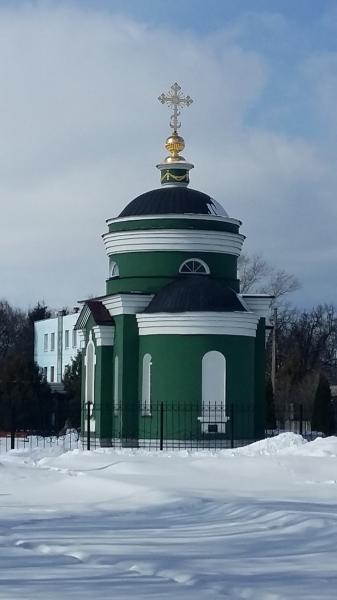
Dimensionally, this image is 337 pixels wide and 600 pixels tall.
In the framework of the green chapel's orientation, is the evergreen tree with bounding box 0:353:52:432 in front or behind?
in front

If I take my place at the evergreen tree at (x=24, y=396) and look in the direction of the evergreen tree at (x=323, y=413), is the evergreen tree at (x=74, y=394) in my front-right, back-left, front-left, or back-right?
front-left

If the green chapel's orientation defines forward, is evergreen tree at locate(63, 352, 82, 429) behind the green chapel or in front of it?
in front

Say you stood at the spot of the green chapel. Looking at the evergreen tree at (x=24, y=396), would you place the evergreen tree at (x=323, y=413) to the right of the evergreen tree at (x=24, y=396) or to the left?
right
